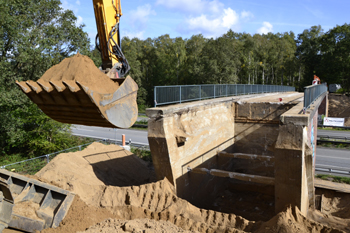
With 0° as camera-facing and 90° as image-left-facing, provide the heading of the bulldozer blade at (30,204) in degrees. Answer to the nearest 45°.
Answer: approximately 225°

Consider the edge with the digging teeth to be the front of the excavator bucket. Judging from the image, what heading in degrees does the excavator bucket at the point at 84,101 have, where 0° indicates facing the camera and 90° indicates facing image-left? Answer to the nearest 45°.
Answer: approximately 45°

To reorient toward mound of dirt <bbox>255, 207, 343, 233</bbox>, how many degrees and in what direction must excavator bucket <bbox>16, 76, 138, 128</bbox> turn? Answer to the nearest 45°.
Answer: approximately 135° to its left

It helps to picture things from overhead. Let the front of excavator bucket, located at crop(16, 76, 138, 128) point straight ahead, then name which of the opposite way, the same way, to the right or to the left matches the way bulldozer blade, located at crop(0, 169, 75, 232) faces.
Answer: the opposite way

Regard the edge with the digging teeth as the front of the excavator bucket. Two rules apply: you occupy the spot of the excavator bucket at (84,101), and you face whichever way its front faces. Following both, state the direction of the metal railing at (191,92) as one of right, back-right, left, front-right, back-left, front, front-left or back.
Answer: back
